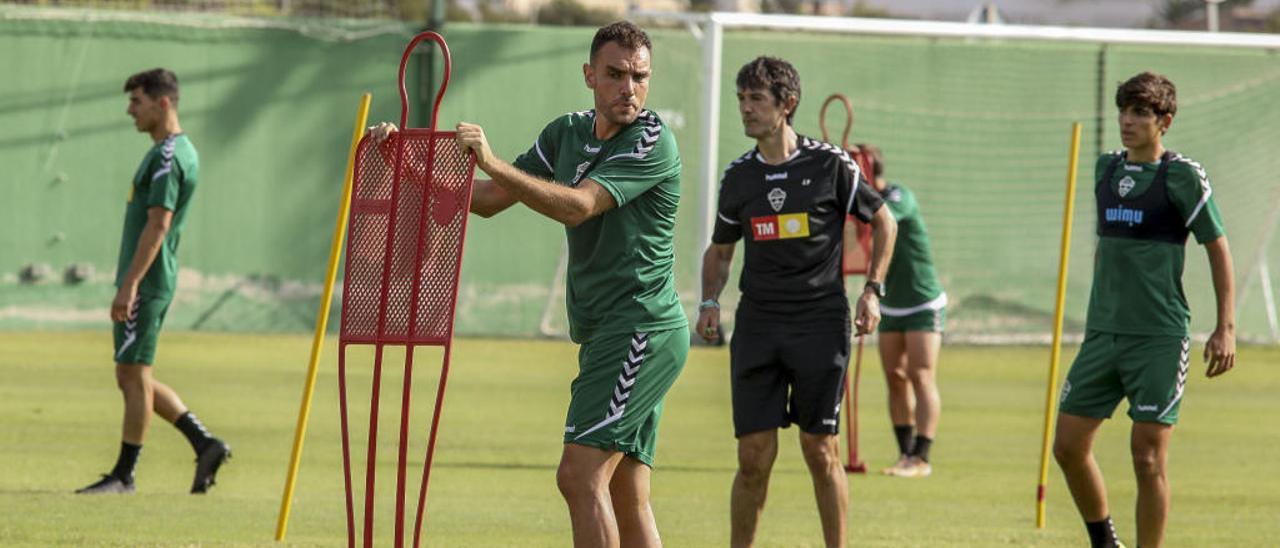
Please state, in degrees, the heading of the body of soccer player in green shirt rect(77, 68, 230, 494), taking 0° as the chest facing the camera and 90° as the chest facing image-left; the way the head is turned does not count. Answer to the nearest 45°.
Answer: approximately 90°

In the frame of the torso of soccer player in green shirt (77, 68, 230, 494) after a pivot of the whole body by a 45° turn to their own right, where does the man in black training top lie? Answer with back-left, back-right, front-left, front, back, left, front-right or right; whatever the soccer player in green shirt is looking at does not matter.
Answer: back

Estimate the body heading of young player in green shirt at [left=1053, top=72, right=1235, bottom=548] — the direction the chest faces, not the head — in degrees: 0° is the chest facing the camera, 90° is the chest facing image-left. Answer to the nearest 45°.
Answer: approximately 45°

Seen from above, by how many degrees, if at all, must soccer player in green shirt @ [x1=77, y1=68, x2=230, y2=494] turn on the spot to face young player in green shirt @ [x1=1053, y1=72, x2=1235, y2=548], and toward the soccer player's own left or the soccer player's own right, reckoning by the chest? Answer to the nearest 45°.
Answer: approximately 135° to the soccer player's own left

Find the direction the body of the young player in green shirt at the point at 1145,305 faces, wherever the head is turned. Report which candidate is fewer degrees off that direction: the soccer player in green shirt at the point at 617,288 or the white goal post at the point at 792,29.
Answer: the soccer player in green shirt

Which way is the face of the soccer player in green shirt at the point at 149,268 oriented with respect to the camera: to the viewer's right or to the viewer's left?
to the viewer's left

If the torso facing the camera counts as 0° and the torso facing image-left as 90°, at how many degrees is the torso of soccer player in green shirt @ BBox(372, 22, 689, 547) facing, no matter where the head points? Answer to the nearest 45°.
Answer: approximately 45°

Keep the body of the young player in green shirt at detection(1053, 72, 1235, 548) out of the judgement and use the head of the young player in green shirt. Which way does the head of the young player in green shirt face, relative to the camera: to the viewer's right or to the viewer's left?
to the viewer's left
